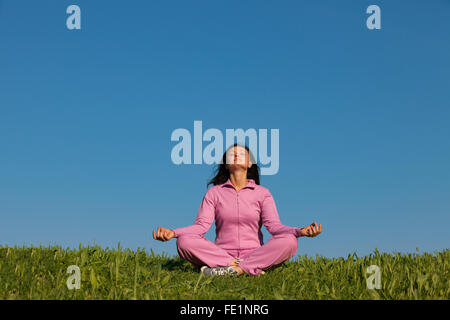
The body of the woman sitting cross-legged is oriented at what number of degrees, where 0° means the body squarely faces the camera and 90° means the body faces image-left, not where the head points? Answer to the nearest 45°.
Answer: approximately 0°
